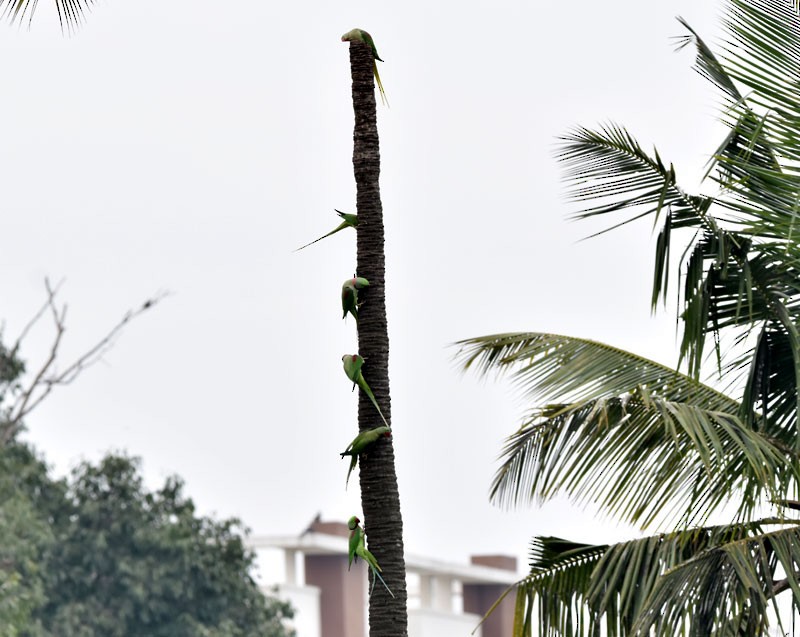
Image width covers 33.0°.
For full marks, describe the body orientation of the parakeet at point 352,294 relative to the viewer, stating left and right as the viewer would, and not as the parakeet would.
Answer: facing to the right of the viewer

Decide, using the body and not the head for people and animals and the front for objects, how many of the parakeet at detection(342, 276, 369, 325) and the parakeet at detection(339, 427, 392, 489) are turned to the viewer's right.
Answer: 2

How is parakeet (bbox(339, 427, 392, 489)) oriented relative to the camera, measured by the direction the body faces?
to the viewer's right

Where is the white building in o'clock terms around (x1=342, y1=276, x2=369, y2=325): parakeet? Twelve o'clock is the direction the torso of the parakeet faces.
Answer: The white building is roughly at 9 o'clock from the parakeet.

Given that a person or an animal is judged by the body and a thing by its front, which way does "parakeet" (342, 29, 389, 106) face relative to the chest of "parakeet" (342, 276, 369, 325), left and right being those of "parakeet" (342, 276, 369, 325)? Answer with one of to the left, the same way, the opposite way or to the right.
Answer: the opposite way

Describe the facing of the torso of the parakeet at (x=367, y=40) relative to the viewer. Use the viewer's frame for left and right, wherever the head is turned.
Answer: facing to the left of the viewer
